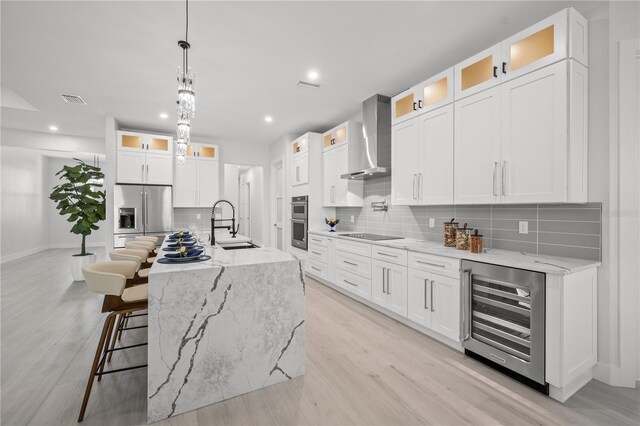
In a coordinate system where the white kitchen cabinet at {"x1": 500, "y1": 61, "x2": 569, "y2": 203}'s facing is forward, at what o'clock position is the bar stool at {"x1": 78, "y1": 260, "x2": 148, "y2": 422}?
The bar stool is roughly at 12 o'clock from the white kitchen cabinet.

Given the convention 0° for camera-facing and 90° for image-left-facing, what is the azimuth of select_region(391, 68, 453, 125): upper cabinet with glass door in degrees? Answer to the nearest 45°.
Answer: approximately 45°

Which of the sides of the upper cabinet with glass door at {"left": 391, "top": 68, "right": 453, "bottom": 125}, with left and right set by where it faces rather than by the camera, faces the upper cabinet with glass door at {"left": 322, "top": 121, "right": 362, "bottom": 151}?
right

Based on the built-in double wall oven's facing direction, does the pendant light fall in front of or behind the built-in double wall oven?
in front

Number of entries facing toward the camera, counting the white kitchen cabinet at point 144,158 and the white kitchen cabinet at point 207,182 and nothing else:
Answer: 2

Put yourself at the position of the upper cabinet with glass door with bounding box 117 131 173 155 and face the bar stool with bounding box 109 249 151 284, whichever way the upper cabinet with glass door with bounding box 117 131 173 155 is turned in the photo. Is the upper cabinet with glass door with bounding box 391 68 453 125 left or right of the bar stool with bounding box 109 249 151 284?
left

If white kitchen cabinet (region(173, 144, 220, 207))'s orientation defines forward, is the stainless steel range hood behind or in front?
in front

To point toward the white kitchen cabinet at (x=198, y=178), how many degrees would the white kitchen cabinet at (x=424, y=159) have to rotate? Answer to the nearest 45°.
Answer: approximately 45° to its right

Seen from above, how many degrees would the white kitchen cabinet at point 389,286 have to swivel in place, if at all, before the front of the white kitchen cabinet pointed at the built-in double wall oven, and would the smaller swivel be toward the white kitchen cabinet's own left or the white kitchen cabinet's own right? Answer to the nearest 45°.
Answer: approximately 90° to the white kitchen cabinet's own right

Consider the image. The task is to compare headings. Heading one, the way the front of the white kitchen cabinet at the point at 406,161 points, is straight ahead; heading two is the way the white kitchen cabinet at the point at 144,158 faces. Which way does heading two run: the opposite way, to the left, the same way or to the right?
to the left
